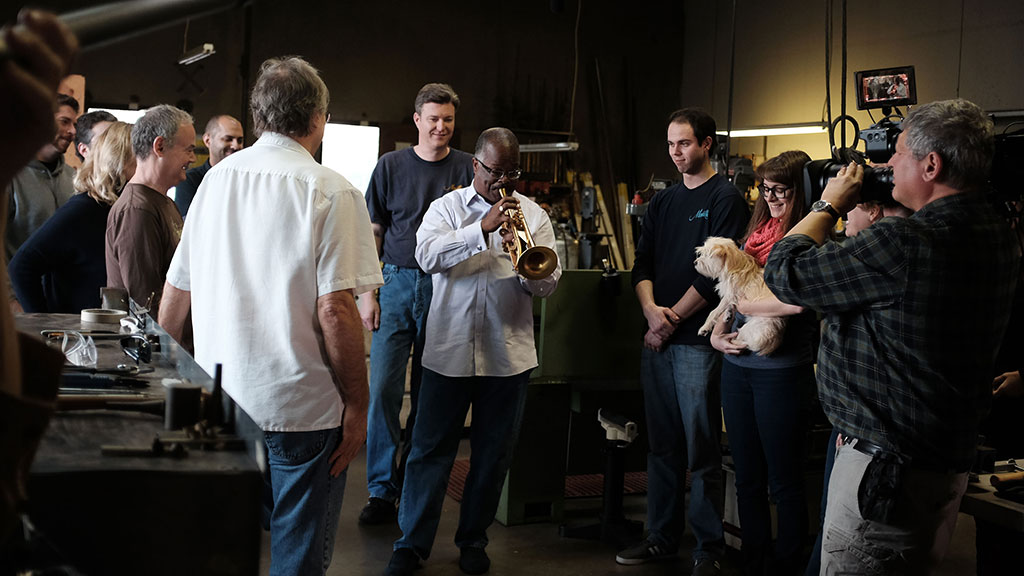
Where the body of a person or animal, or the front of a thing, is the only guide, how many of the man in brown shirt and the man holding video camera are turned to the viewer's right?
1

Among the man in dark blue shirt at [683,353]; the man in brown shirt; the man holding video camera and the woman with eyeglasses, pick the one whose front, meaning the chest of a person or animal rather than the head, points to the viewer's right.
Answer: the man in brown shirt

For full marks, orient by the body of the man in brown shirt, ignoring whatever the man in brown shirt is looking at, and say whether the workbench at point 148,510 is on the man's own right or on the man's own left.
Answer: on the man's own right

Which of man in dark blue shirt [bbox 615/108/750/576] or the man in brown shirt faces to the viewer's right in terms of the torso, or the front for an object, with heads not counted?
the man in brown shirt

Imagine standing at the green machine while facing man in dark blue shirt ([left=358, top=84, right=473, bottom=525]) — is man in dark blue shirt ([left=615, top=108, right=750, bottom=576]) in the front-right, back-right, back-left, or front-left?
back-left

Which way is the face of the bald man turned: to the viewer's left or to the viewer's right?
to the viewer's right

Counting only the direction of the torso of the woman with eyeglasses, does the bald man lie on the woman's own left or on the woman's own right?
on the woman's own right

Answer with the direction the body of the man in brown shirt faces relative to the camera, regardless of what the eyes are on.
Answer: to the viewer's right

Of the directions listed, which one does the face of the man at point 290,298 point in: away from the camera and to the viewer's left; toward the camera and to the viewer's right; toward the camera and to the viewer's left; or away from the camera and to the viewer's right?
away from the camera and to the viewer's right

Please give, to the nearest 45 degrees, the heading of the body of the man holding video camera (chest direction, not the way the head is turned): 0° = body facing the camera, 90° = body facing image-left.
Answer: approximately 135°
